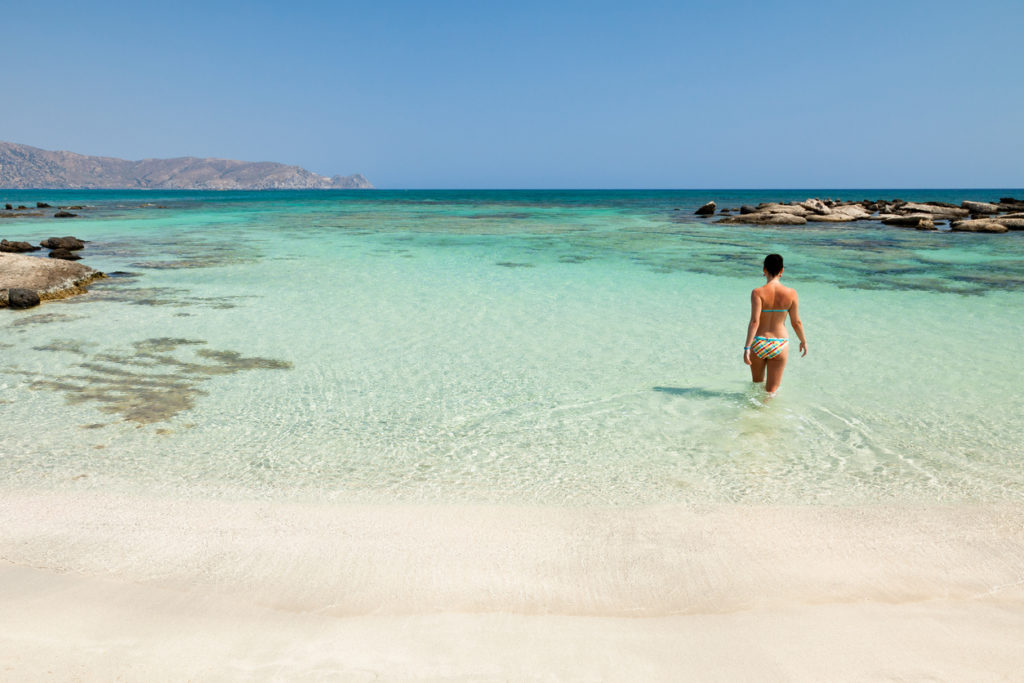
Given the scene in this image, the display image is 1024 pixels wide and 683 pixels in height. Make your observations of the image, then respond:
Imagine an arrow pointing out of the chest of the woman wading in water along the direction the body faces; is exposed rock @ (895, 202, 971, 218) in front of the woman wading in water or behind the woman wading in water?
in front

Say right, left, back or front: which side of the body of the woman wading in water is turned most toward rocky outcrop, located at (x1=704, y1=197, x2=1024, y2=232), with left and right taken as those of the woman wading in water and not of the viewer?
front

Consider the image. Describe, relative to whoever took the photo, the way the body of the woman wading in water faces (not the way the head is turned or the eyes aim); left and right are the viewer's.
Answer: facing away from the viewer

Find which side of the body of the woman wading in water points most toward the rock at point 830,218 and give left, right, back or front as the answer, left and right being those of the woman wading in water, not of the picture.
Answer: front

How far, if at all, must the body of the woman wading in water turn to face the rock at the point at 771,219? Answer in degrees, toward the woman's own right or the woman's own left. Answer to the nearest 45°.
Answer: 0° — they already face it

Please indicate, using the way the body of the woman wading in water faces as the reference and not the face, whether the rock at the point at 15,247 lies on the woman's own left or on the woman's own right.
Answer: on the woman's own left

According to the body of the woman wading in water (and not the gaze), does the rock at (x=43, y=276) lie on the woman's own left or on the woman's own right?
on the woman's own left

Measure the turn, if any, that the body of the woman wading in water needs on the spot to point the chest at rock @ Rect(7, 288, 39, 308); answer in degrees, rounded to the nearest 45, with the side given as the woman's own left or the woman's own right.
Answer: approximately 90° to the woman's own left

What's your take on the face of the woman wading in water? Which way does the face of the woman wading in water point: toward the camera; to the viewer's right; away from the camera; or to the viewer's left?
away from the camera
